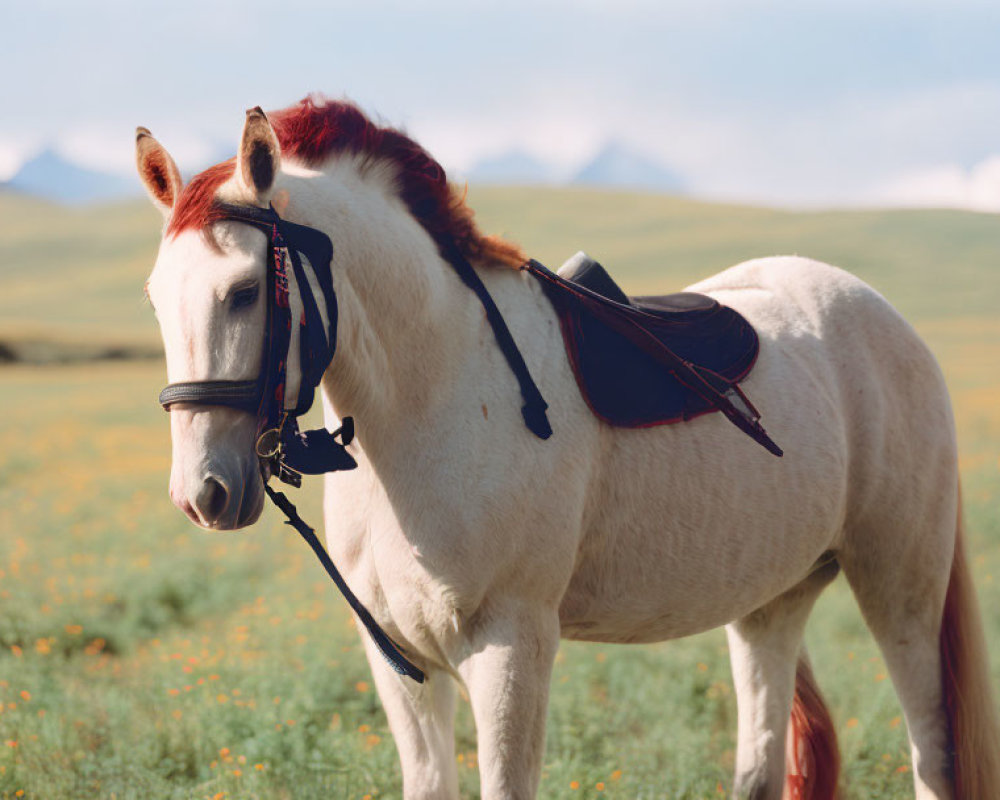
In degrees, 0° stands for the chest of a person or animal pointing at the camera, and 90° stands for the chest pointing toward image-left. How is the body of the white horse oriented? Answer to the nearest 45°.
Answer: approximately 45°
